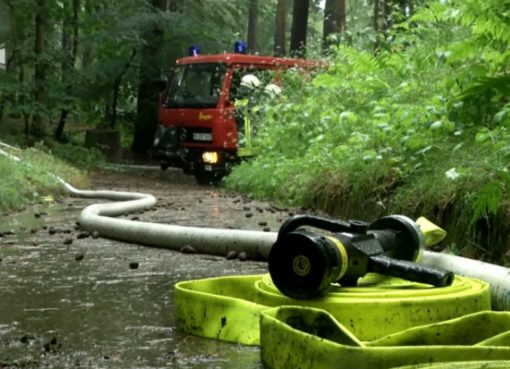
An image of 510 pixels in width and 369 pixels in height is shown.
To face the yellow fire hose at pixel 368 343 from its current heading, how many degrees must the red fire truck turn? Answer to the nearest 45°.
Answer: approximately 45° to its left

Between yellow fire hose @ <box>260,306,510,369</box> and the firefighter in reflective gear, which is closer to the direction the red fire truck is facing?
the yellow fire hose

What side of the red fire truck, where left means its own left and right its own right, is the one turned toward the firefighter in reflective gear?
left

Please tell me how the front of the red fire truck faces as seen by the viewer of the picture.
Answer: facing the viewer and to the left of the viewer

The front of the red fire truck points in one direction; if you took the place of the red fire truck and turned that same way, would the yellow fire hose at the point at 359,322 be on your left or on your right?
on your left
